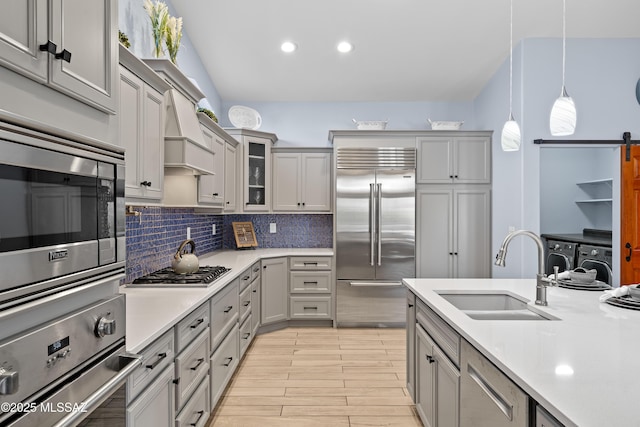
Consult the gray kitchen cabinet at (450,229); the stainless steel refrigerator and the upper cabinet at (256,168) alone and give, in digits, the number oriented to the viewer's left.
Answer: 0

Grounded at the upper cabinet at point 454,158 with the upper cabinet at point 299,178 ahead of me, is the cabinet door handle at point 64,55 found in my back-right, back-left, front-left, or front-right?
front-left

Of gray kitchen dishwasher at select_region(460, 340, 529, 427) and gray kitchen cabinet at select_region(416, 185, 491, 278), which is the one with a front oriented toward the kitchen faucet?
gray kitchen cabinet at select_region(416, 185, 491, 278)

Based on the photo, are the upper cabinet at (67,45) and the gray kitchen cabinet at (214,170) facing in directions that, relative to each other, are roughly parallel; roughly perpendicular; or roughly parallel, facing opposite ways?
roughly parallel

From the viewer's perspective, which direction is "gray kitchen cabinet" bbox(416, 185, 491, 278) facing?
toward the camera

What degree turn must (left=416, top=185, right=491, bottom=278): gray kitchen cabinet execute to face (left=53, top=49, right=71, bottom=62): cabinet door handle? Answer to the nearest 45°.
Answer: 0° — it already faces it

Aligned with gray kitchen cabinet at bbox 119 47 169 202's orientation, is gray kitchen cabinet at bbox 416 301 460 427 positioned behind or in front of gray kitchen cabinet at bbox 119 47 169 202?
in front

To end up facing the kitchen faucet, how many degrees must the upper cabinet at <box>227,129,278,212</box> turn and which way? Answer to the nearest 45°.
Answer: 0° — it already faces it

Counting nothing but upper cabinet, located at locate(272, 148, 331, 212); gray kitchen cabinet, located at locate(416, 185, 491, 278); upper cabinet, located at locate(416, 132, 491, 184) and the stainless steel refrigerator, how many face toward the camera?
4

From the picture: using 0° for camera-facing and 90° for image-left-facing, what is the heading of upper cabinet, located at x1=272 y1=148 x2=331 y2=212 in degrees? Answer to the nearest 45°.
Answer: approximately 0°

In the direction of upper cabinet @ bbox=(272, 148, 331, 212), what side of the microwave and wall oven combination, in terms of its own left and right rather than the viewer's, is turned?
left

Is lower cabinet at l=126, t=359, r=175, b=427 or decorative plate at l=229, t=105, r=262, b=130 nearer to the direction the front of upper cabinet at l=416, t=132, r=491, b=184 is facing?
the lower cabinet

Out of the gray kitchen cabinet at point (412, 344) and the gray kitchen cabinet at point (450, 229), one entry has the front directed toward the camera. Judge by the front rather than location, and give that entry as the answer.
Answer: the gray kitchen cabinet at point (450, 229)

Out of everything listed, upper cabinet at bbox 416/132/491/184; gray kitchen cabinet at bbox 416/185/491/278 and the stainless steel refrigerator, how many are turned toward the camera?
3

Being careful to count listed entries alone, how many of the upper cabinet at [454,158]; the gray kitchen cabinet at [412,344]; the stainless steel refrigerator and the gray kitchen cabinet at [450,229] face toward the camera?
3

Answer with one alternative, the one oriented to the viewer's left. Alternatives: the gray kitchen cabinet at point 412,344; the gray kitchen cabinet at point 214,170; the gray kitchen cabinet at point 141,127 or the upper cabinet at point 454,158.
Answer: the gray kitchen cabinet at point 412,344

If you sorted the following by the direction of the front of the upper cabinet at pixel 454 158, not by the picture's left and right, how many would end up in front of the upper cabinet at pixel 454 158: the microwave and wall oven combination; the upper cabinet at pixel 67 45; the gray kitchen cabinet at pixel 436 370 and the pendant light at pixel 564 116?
4

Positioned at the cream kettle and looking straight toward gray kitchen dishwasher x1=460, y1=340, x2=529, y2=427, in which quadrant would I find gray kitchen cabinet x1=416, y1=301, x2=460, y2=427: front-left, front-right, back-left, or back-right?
front-left

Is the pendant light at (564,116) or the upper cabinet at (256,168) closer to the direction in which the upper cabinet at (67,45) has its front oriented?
the pendant light

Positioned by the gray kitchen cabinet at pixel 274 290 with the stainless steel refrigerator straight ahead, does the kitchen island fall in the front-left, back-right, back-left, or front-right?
front-right
